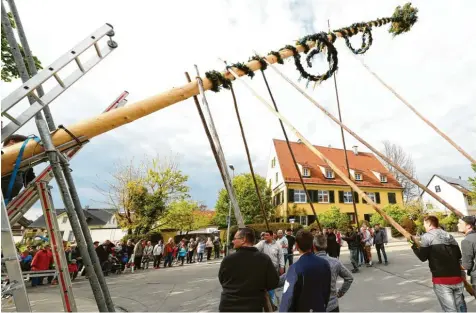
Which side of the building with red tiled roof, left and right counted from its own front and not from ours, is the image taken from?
front

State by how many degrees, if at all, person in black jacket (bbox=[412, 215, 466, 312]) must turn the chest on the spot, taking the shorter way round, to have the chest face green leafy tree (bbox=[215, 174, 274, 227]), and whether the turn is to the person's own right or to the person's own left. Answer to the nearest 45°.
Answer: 0° — they already face it

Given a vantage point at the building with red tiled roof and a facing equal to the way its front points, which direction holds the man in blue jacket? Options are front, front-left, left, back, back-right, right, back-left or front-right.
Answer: front

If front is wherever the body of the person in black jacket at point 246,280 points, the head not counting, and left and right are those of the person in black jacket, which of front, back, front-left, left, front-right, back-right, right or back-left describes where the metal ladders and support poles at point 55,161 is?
left

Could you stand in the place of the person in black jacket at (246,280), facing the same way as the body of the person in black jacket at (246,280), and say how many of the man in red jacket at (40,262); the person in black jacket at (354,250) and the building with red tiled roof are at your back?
0

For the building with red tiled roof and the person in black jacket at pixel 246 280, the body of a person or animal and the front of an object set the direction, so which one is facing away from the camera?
the person in black jacket

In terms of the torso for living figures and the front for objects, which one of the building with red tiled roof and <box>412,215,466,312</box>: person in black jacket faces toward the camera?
the building with red tiled roof

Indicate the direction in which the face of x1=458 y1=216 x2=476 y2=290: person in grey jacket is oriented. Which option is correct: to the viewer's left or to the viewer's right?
to the viewer's left

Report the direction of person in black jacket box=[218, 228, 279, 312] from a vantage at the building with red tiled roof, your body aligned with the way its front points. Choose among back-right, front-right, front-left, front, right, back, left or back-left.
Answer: front

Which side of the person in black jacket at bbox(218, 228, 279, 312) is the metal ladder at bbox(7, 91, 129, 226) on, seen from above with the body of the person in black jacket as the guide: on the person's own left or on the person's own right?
on the person's own left

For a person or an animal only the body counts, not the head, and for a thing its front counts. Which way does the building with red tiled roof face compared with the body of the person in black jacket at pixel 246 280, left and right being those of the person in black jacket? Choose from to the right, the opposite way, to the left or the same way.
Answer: the opposite way

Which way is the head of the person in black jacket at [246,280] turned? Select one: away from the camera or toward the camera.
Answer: away from the camera

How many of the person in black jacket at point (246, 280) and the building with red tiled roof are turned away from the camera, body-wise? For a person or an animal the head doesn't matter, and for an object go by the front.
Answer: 1

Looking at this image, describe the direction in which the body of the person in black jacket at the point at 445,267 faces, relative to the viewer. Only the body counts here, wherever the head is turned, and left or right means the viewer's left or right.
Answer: facing away from the viewer and to the left of the viewer

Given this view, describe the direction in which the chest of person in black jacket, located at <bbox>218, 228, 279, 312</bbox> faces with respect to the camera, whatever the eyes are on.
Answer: away from the camera
